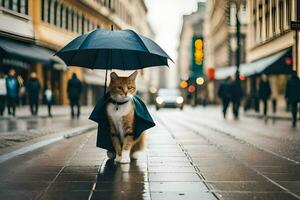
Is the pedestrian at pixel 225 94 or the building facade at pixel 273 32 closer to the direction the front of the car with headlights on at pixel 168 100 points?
the pedestrian

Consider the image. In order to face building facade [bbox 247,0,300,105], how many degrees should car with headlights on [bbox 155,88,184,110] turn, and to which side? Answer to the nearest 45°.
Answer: approximately 45° to its left

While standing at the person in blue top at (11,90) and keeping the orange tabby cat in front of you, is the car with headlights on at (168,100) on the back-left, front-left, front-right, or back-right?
back-left

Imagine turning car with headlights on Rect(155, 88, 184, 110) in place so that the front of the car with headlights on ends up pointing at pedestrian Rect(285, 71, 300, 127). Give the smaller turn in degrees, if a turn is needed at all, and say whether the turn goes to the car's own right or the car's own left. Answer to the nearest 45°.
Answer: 0° — it already faces them

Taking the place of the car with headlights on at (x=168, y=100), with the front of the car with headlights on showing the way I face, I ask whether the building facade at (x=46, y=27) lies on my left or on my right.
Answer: on my right

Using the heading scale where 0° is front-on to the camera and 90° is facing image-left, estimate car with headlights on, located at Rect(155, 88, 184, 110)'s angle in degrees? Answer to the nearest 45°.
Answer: approximately 0°

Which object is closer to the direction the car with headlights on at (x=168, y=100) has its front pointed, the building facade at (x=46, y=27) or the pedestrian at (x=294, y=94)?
the pedestrian
